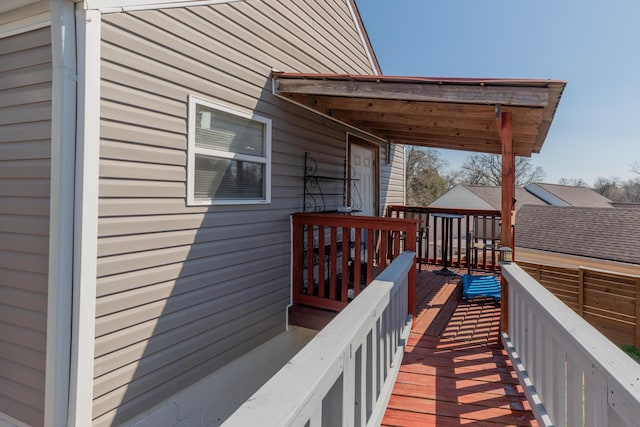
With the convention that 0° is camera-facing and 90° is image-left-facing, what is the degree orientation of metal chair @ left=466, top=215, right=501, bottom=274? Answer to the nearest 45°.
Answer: approximately 45°

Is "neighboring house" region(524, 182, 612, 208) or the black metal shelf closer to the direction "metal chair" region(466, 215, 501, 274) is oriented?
the black metal shelf

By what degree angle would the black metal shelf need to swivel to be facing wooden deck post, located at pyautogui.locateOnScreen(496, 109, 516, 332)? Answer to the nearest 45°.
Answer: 0° — it already faces it

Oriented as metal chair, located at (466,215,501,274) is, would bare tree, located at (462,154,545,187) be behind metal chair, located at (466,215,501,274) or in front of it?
behind

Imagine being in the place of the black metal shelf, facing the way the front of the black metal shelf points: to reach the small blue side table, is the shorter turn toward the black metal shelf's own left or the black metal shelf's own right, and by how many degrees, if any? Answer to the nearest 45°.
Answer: approximately 45° to the black metal shelf's own left

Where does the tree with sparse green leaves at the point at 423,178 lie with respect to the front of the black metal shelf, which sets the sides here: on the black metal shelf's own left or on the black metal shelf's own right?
on the black metal shelf's own left

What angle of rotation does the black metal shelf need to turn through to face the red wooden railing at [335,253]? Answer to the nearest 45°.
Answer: approximately 45° to its right

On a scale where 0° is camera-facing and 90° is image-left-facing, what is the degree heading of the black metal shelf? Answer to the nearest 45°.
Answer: approximately 315°

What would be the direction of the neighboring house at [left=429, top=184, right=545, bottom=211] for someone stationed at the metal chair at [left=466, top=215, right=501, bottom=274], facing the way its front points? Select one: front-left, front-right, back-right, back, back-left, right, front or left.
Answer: back-right
